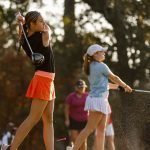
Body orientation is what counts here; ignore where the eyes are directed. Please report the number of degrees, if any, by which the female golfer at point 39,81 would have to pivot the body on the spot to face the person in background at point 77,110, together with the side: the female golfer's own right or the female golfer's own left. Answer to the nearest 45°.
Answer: approximately 90° to the female golfer's own left

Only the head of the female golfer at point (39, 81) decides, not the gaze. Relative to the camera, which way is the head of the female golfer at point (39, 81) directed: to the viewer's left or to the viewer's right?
to the viewer's right

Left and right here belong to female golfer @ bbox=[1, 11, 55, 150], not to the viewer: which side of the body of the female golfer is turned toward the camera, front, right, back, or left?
right
